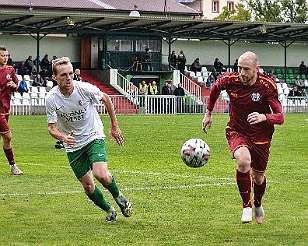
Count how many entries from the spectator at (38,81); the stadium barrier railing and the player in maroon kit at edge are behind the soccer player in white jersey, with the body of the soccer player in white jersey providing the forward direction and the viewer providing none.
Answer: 3

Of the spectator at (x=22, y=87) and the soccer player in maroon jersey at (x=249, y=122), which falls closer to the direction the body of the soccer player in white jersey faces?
the soccer player in maroon jersey

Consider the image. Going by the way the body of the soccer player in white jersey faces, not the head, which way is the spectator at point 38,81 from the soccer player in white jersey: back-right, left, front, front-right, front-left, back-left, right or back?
back

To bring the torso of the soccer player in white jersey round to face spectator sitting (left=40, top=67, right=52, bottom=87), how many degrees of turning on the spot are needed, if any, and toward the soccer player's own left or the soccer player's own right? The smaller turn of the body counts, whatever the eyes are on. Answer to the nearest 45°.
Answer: approximately 180°

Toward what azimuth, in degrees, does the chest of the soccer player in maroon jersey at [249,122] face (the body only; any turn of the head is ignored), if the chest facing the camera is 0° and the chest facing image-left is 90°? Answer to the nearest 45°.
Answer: approximately 0°

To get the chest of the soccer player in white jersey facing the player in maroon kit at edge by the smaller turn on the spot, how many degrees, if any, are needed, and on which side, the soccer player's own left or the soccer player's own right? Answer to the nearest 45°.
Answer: approximately 180°

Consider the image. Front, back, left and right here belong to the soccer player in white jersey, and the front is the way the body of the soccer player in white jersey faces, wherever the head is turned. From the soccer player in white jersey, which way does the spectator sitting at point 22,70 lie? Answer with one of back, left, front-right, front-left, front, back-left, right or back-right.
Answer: back

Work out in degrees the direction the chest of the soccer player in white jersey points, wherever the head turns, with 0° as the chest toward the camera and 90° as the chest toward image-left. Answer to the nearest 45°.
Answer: approximately 0°
